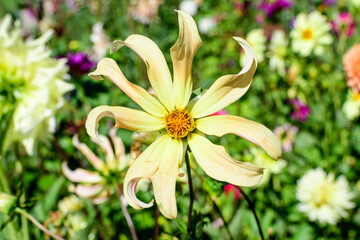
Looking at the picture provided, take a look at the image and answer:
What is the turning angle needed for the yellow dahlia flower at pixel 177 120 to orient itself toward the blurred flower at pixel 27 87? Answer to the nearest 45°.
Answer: approximately 135° to its right

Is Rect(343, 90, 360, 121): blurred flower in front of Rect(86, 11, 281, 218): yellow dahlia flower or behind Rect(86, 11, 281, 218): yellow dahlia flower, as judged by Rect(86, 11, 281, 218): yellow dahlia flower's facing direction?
behind

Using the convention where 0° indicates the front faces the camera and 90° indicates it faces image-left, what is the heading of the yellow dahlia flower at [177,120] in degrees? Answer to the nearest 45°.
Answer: approximately 0°

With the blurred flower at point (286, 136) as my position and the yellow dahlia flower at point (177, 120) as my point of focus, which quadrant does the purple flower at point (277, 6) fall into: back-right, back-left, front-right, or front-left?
back-right

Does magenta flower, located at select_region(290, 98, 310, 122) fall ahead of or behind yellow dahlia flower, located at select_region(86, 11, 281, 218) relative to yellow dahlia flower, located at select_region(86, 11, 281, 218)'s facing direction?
behind

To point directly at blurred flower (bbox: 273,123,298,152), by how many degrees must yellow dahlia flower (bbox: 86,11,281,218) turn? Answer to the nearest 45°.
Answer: approximately 135° to its left

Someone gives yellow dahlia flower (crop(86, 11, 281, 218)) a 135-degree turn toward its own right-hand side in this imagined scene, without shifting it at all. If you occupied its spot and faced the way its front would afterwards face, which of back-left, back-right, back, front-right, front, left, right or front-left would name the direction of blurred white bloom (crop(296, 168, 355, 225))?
right

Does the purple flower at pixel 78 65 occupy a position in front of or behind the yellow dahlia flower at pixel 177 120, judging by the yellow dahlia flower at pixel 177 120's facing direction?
behind

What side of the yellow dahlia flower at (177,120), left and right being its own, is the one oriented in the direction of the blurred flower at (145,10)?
back
